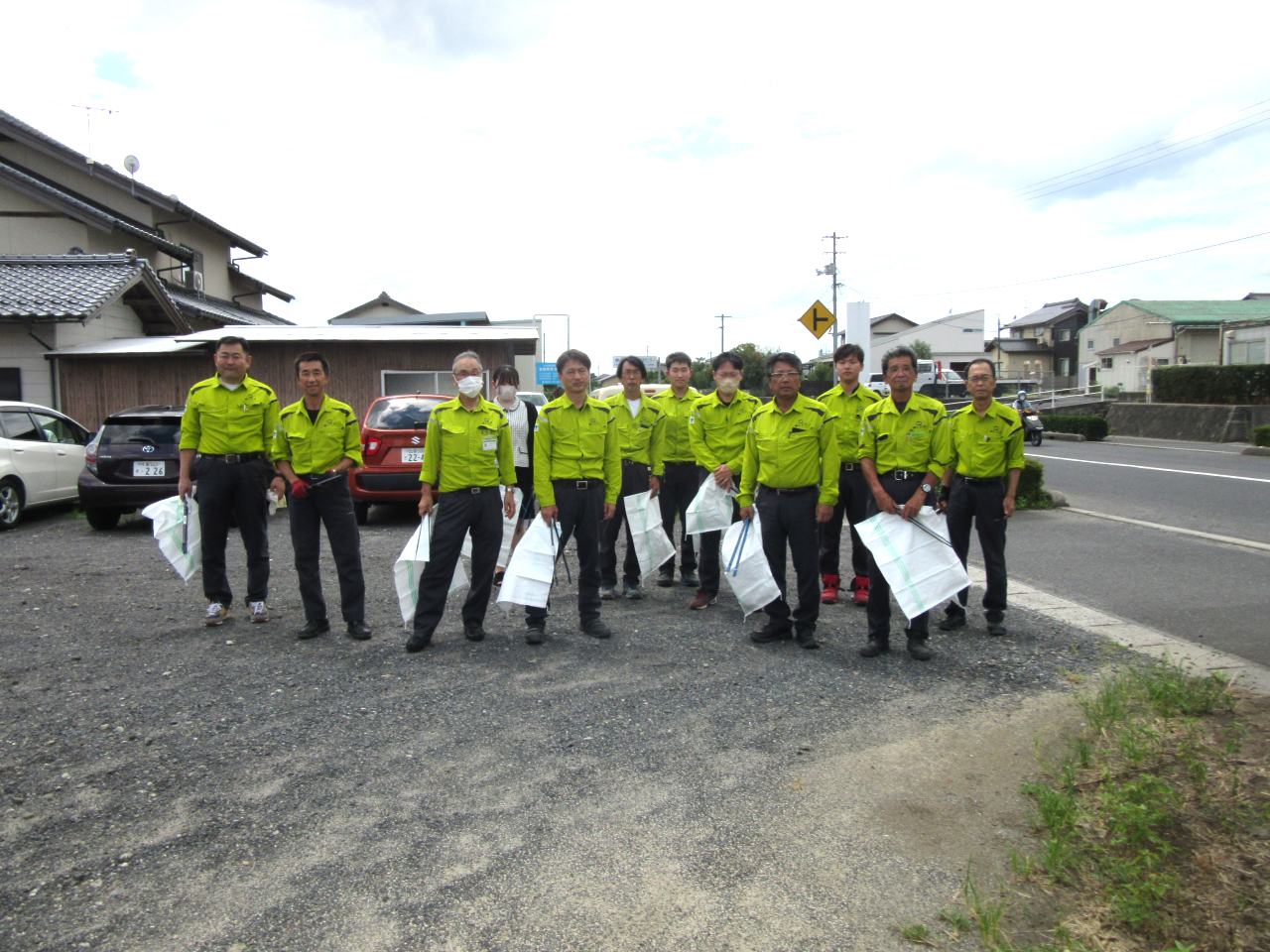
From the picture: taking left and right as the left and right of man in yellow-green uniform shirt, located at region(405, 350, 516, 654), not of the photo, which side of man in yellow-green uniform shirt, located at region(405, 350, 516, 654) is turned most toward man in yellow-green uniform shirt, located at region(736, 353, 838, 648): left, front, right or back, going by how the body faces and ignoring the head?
left

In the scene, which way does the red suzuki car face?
away from the camera

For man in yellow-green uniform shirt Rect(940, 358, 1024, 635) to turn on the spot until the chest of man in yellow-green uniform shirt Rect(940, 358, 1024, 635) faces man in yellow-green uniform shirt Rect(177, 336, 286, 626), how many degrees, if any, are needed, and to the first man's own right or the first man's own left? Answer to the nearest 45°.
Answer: approximately 90° to the first man's own right

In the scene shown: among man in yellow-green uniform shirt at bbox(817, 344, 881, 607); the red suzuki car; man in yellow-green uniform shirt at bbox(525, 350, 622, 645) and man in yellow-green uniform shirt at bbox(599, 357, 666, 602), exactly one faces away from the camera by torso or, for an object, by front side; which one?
the red suzuki car

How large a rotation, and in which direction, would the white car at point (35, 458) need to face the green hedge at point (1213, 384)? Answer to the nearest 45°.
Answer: approximately 45° to its right

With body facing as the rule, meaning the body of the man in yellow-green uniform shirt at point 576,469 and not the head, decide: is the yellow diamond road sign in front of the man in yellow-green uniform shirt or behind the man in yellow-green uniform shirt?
behind

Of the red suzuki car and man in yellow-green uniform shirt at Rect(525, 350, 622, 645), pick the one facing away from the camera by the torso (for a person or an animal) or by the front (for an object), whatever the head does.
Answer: the red suzuki car

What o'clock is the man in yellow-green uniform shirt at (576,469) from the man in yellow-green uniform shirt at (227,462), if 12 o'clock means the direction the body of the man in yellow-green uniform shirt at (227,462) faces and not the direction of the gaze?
the man in yellow-green uniform shirt at (576,469) is roughly at 10 o'clock from the man in yellow-green uniform shirt at (227,462).
